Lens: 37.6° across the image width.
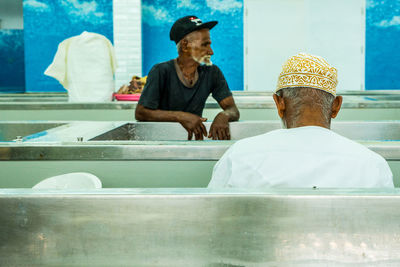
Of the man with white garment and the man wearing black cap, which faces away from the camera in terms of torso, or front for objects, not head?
the man with white garment

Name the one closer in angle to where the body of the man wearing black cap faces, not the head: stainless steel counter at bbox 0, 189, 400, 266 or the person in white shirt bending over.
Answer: the stainless steel counter

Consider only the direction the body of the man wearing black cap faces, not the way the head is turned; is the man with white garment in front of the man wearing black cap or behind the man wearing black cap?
in front

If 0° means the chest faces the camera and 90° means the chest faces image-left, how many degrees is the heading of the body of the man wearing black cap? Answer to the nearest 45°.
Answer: approximately 315°

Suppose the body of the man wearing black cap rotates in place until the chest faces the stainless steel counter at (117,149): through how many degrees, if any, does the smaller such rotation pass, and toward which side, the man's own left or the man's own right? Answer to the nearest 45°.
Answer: approximately 45° to the man's own right

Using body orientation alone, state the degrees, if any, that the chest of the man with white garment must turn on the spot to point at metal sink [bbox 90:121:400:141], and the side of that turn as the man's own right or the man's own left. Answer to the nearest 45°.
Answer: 0° — they already face it

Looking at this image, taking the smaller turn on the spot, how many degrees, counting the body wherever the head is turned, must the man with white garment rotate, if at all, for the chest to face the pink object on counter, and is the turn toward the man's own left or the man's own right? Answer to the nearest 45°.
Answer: approximately 45° to the man's own left

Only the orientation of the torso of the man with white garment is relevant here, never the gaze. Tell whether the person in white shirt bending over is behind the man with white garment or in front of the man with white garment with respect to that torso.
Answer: in front

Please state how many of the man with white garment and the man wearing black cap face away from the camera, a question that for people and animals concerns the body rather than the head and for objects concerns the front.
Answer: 1

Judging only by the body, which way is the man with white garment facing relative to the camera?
away from the camera

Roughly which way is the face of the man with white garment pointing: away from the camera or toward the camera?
away from the camera
